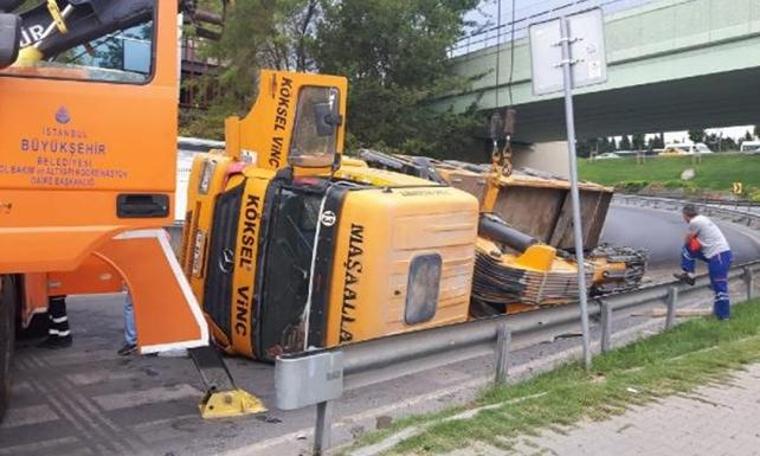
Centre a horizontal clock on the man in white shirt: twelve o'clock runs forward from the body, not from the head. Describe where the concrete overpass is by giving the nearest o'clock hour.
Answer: The concrete overpass is roughly at 3 o'clock from the man in white shirt.

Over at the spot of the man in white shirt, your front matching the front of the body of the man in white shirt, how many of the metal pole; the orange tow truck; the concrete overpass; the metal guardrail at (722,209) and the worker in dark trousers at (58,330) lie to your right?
2

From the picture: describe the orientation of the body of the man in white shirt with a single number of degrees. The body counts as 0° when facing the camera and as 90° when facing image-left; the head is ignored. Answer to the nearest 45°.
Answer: approximately 90°

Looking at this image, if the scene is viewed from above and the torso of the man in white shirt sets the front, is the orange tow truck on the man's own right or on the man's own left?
on the man's own left

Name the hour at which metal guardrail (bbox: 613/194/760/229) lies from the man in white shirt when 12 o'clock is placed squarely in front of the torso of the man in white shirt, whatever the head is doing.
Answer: The metal guardrail is roughly at 3 o'clock from the man in white shirt.

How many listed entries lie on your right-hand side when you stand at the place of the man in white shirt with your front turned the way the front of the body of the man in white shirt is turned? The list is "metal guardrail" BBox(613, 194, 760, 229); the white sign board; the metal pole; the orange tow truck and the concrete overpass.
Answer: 2

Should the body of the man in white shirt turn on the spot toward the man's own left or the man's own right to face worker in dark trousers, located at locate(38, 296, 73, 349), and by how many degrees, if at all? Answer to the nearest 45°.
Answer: approximately 45° to the man's own left
